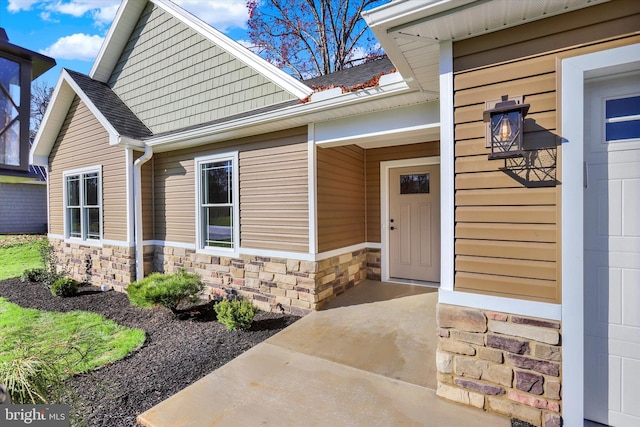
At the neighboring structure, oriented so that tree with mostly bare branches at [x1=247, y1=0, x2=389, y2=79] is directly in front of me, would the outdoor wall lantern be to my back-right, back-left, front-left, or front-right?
front-right

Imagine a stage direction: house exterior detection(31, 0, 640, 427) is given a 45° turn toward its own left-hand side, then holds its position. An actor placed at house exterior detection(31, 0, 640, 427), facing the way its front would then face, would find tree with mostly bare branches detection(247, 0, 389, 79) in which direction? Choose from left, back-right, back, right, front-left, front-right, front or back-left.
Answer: back

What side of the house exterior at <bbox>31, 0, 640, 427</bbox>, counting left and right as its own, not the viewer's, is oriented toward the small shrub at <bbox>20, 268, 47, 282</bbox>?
right

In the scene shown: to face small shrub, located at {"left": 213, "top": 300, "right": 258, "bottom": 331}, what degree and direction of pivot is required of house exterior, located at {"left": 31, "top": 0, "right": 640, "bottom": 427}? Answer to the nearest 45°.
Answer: approximately 45° to its right

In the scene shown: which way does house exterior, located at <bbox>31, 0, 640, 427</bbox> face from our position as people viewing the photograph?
facing the viewer and to the left of the viewer

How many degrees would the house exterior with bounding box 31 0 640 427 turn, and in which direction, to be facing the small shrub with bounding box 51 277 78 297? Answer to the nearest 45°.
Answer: approximately 45° to its right
